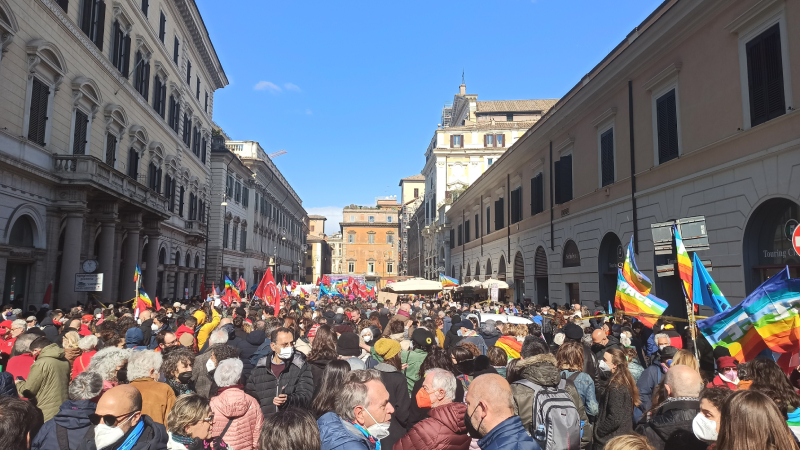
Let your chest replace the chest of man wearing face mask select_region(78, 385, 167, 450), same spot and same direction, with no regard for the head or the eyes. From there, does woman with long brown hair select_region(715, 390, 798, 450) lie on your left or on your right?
on your left

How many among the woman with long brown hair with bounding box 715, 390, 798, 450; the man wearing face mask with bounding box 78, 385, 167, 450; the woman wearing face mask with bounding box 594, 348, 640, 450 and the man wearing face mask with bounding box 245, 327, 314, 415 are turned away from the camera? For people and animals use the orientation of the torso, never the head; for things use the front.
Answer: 1

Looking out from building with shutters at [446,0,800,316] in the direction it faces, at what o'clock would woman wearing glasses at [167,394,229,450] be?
The woman wearing glasses is roughly at 11 o'clock from the building with shutters.

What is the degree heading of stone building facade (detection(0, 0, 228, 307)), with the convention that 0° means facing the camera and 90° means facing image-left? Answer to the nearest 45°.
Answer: approximately 315°

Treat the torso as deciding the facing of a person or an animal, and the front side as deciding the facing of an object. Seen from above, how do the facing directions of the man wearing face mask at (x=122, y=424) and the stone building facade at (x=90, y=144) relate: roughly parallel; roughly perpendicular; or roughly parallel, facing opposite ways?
roughly perpendicular

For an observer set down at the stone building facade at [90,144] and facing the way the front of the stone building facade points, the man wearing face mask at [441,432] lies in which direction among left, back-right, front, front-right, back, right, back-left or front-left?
front-right

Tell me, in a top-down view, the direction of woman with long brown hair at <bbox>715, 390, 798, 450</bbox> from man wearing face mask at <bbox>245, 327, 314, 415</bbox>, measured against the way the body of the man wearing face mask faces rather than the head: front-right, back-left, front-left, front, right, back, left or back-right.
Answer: front-left

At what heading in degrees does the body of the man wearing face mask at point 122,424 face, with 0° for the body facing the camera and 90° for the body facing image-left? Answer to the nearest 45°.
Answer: approximately 45°
